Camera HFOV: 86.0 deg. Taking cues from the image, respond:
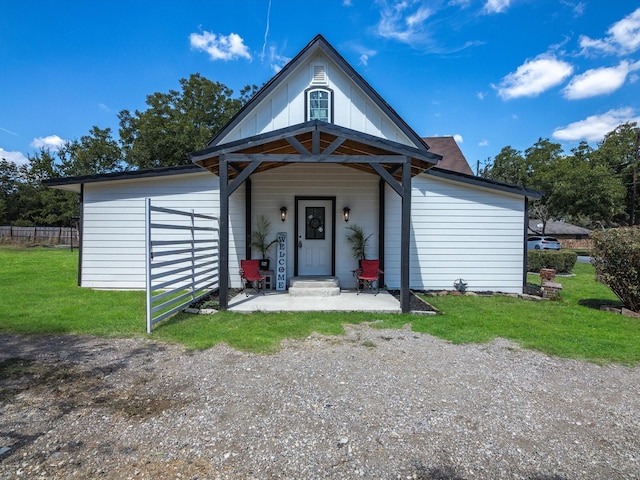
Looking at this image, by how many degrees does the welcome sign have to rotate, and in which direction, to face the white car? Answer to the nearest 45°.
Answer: approximately 135° to its left

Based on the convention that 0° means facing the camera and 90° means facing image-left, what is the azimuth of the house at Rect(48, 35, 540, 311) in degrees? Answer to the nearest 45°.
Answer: approximately 0°

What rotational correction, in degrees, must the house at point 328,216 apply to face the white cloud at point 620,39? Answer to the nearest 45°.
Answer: approximately 135° to its left

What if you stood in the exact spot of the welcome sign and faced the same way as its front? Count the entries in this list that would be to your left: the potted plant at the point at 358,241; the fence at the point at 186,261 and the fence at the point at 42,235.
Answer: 1

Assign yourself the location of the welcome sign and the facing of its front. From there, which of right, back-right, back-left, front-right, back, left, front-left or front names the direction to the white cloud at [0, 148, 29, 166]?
back-right

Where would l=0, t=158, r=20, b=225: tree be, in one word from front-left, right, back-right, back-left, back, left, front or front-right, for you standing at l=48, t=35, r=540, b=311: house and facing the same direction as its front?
back-right

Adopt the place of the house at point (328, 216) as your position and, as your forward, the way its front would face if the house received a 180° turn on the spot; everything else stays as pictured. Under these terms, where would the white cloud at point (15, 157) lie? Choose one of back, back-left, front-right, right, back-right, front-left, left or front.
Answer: front-left

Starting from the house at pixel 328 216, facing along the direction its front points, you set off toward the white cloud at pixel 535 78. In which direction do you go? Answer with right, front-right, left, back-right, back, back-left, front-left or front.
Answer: back-left
